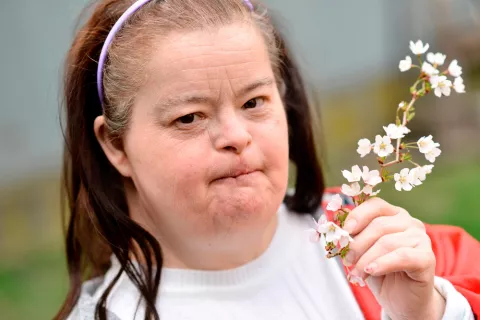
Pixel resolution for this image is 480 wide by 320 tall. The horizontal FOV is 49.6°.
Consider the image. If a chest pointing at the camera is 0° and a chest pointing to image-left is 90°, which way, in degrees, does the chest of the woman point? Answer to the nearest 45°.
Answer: approximately 315°
